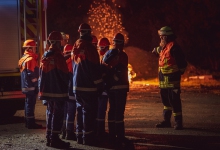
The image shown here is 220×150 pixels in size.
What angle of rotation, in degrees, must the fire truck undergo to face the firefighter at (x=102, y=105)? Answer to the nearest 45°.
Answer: approximately 135° to its right

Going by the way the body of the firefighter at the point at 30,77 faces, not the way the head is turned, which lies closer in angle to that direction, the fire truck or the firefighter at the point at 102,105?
the firefighter

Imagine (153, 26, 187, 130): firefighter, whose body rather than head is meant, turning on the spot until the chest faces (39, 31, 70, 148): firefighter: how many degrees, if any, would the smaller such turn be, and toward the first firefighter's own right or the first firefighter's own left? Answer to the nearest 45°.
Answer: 0° — they already face them

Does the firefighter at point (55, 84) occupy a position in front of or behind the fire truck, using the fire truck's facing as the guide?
behind

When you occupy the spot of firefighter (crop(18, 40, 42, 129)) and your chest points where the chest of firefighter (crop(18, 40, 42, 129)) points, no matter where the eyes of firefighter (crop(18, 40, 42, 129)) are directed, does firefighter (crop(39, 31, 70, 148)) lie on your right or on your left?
on your right

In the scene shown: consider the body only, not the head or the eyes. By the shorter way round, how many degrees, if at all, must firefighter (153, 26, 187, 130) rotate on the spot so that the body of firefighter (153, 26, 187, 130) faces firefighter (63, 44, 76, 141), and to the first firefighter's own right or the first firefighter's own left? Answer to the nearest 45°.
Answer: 0° — they already face them

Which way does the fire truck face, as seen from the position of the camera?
facing away from the viewer

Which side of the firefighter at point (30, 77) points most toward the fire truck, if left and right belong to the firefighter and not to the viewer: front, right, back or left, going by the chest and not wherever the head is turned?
left
